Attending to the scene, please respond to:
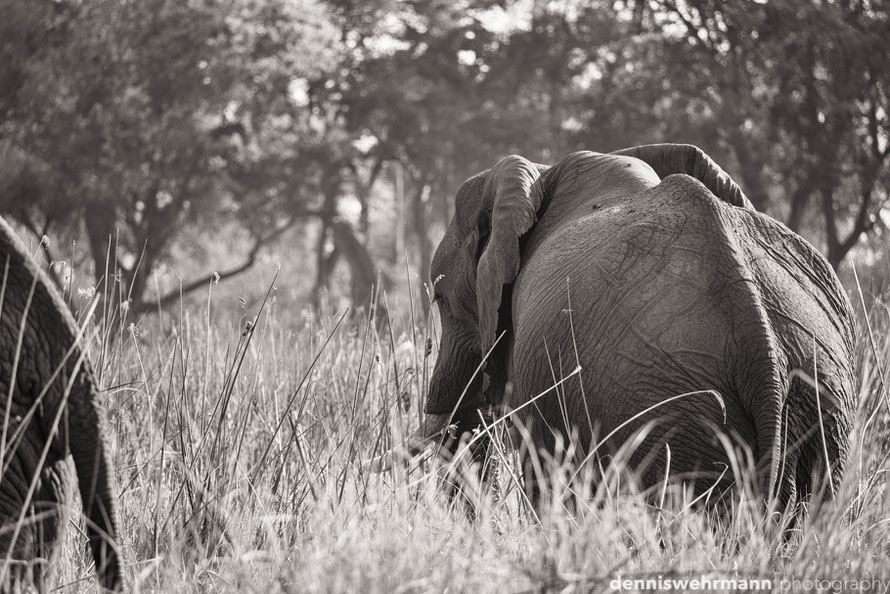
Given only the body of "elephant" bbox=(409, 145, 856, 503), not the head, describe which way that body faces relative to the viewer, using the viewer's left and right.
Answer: facing away from the viewer and to the left of the viewer

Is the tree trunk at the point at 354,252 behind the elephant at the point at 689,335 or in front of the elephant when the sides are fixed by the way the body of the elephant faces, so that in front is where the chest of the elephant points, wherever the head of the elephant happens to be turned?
in front

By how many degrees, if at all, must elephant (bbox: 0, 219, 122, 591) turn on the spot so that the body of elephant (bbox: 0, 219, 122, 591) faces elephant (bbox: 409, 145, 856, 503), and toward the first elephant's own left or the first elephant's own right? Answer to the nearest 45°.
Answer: approximately 180°

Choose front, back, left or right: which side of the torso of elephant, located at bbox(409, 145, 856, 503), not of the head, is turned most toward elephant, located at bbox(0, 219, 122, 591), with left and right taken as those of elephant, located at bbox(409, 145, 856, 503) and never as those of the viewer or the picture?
left

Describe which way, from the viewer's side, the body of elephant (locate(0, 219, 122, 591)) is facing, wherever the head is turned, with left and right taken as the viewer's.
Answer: facing to the left of the viewer

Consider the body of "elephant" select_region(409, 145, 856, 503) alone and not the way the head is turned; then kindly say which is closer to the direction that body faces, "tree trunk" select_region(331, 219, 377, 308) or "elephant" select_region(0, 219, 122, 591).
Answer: the tree trunk

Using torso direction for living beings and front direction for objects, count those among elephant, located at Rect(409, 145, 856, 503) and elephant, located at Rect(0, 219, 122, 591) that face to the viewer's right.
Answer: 0

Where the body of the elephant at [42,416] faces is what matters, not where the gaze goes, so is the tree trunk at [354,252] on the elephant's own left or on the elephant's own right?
on the elephant's own right
